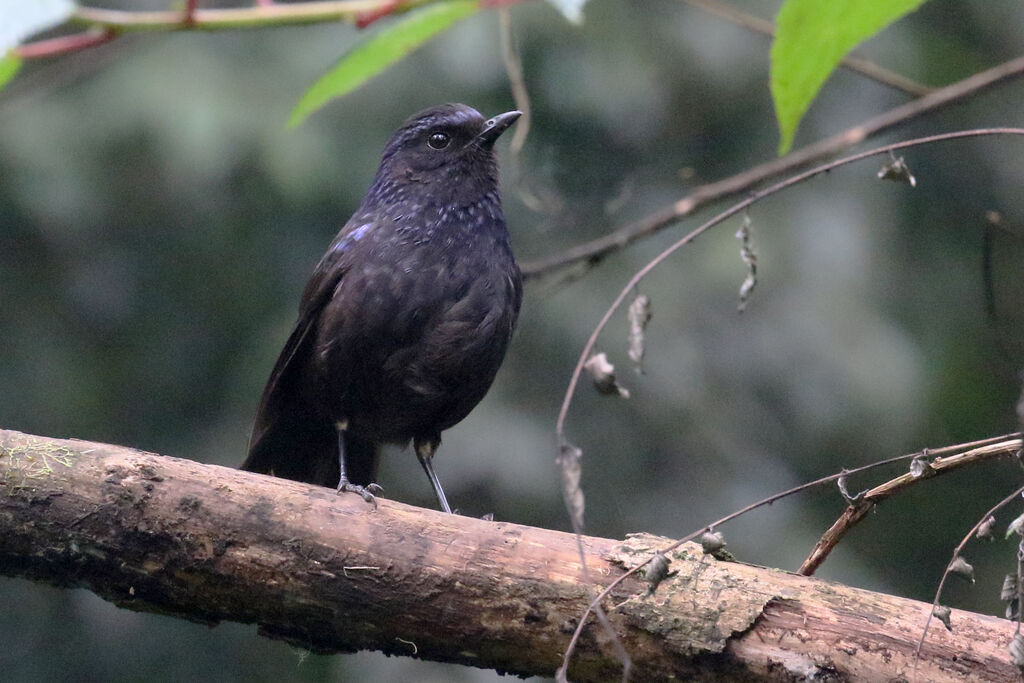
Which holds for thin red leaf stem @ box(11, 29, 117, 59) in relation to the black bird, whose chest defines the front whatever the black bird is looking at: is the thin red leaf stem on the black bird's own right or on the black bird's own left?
on the black bird's own right

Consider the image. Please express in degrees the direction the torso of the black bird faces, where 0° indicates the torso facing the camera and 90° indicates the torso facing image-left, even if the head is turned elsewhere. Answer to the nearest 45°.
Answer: approximately 315°
